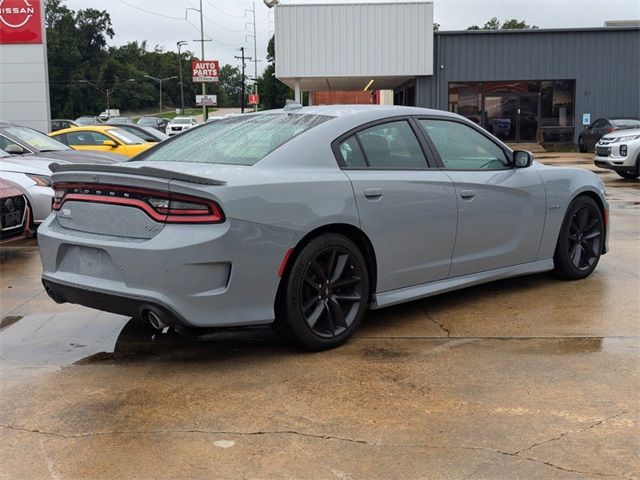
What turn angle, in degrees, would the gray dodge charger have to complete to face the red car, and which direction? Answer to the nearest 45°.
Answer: approximately 90° to its left

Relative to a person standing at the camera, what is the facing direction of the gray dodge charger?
facing away from the viewer and to the right of the viewer

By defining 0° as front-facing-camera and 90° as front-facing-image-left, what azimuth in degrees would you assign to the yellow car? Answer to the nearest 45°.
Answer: approximately 315°

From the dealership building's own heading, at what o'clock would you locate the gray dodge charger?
The gray dodge charger is roughly at 12 o'clock from the dealership building.

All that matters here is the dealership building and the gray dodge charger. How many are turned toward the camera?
1
